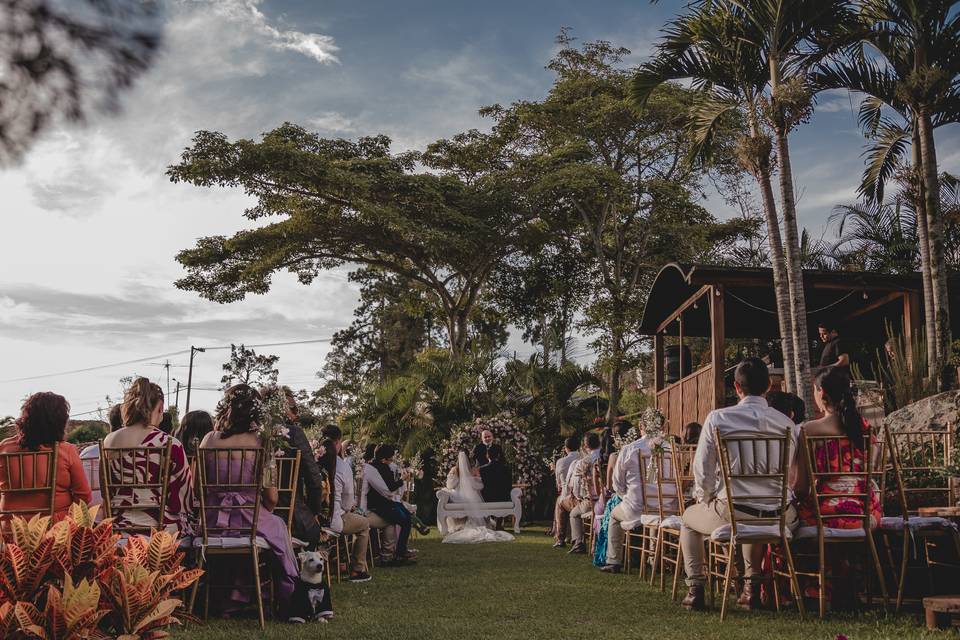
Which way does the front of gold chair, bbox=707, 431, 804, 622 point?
away from the camera

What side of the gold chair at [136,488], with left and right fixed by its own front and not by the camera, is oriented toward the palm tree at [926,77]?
right

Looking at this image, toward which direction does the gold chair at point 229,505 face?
away from the camera

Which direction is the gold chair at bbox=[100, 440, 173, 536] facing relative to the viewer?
away from the camera

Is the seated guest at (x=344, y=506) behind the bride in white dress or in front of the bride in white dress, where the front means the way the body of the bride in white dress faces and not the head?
behind

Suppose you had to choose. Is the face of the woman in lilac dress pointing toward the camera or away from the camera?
away from the camera

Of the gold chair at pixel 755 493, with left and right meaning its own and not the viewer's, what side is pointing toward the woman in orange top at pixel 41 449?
left

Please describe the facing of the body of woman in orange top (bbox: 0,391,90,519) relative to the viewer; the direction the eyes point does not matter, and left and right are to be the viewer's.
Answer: facing away from the viewer

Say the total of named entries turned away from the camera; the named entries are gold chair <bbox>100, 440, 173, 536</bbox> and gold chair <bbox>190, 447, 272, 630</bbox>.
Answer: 2

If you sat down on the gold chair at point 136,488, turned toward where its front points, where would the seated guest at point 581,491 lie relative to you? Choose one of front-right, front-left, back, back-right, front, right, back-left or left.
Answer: front-right

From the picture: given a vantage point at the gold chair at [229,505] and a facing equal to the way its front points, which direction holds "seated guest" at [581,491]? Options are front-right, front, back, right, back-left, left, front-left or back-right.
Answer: front-right

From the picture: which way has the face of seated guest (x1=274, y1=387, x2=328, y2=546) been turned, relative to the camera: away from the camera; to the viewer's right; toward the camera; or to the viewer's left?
away from the camera

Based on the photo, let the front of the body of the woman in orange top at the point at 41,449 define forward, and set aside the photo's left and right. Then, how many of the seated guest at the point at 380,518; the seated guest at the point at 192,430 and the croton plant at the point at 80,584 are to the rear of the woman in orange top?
1

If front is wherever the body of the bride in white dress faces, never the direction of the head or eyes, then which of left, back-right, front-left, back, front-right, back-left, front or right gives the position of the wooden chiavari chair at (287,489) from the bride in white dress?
back

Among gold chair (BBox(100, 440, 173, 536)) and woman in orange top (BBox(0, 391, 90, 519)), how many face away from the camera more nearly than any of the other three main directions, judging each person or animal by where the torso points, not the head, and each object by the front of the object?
2
